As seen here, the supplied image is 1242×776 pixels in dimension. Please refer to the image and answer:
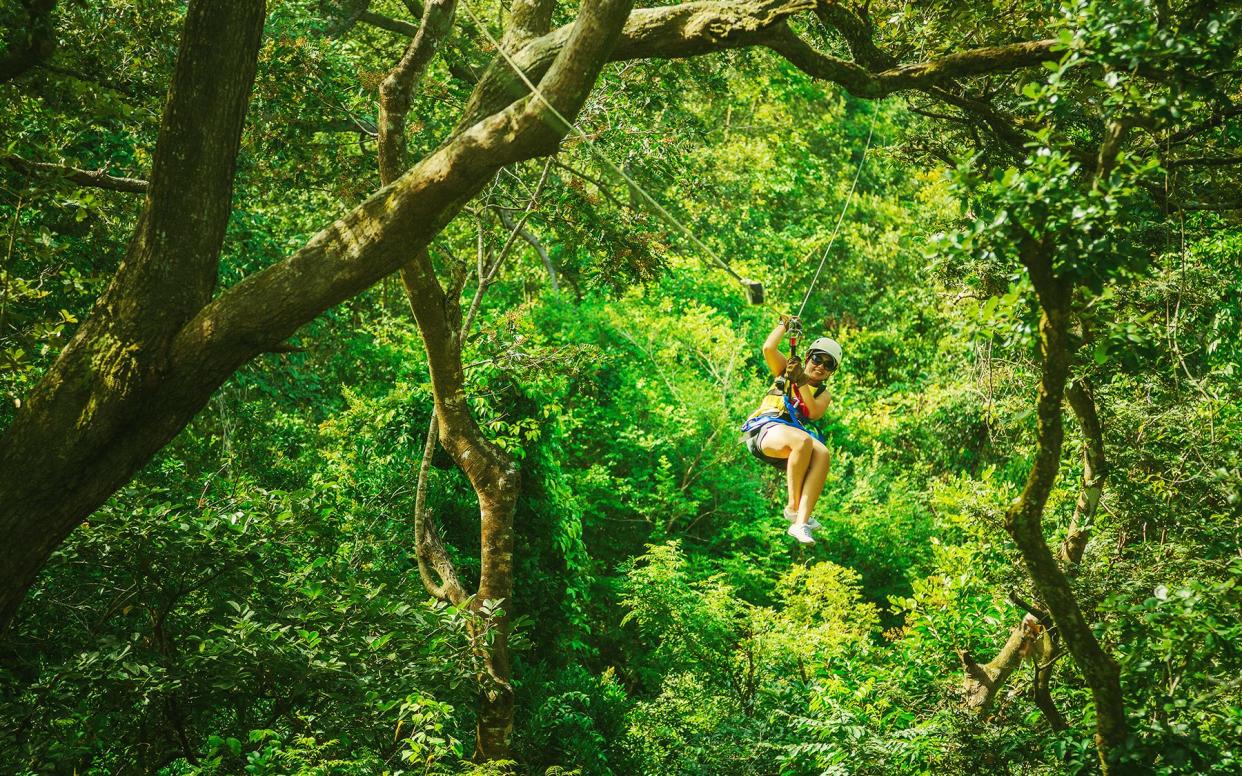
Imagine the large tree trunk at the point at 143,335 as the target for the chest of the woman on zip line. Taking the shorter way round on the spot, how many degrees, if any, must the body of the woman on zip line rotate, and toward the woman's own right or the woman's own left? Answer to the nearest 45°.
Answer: approximately 90° to the woman's own right

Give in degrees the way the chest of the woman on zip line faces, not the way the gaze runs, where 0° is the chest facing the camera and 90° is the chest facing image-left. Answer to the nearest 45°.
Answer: approximately 315°
